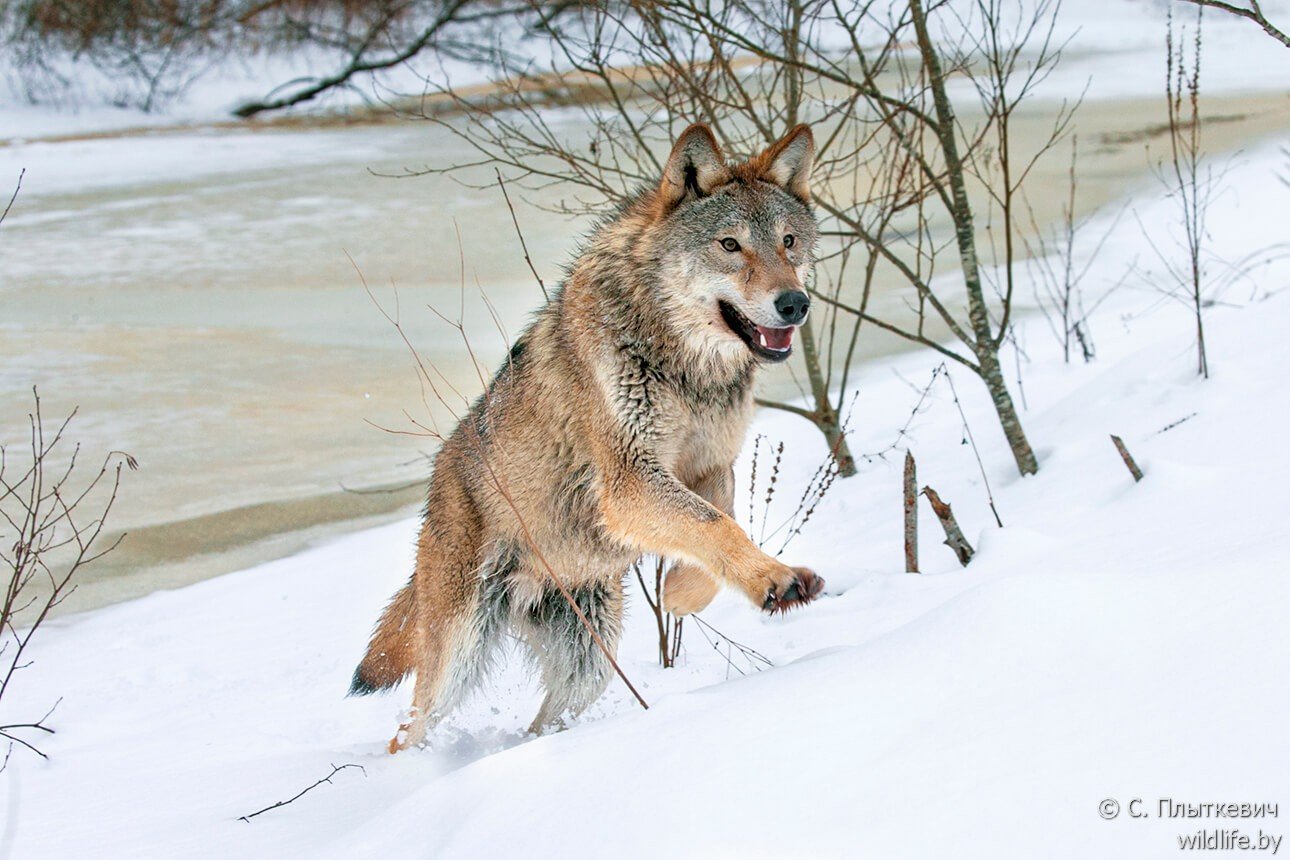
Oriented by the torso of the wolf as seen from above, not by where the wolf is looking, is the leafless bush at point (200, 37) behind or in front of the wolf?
behind

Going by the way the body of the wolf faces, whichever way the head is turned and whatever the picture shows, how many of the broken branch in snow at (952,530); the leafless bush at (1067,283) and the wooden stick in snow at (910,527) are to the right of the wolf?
0

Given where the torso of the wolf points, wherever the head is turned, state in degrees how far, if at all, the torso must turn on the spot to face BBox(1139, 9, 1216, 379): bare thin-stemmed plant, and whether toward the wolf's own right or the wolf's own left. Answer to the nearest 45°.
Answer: approximately 90° to the wolf's own left

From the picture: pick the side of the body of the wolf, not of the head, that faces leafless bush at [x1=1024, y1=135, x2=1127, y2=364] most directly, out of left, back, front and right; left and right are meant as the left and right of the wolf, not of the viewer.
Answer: left

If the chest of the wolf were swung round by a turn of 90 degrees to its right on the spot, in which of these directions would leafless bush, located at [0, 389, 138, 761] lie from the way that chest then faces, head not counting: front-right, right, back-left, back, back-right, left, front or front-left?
right

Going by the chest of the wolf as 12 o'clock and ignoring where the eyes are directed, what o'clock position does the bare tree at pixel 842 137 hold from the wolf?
The bare tree is roughly at 8 o'clock from the wolf.

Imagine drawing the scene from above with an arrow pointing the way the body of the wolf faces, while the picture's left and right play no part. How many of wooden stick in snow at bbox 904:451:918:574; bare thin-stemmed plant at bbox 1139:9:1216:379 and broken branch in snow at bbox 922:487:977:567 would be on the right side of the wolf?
0
